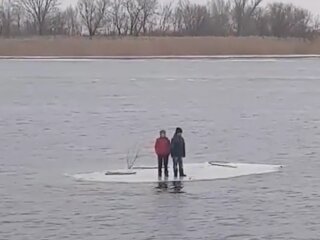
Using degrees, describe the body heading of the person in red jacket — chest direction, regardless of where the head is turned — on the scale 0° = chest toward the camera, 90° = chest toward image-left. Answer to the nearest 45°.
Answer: approximately 0°
